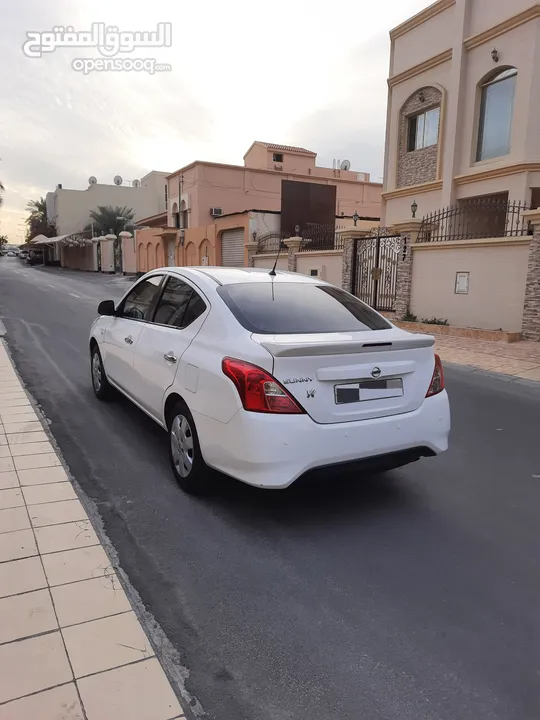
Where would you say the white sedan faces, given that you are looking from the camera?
facing away from the viewer and to the left of the viewer

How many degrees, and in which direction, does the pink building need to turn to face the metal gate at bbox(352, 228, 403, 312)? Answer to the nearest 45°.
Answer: approximately 45° to its left

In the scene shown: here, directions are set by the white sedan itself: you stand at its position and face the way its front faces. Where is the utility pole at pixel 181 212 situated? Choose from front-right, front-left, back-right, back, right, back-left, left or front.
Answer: front-right

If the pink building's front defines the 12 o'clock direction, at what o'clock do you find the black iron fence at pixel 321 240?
The black iron fence is roughly at 10 o'clock from the pink building.

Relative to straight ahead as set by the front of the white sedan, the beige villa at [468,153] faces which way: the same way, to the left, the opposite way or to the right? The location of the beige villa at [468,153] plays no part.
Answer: to the left

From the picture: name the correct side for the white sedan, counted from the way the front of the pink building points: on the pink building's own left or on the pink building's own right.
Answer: on the pink building's own left

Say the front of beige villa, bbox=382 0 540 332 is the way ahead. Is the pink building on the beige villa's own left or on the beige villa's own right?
on the beige villa's own right

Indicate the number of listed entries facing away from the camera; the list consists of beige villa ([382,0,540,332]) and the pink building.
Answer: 0

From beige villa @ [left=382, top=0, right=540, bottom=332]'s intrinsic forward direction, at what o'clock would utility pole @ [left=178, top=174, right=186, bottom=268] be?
The utility pole is roughly at 3 o'clock from the beige villa.

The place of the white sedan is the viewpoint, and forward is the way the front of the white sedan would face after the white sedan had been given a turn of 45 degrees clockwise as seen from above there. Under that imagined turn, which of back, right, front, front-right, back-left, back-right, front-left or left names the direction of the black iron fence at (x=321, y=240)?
front

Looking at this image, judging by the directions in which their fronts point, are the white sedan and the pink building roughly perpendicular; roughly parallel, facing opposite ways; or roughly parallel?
roughly perpendicular

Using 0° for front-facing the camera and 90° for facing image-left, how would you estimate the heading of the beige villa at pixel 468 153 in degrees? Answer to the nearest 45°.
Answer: approximately 45°

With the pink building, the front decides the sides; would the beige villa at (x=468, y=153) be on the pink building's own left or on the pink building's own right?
on the pink building's own left

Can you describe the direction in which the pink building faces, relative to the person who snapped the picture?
facing the viewer and to the left of the viewer
